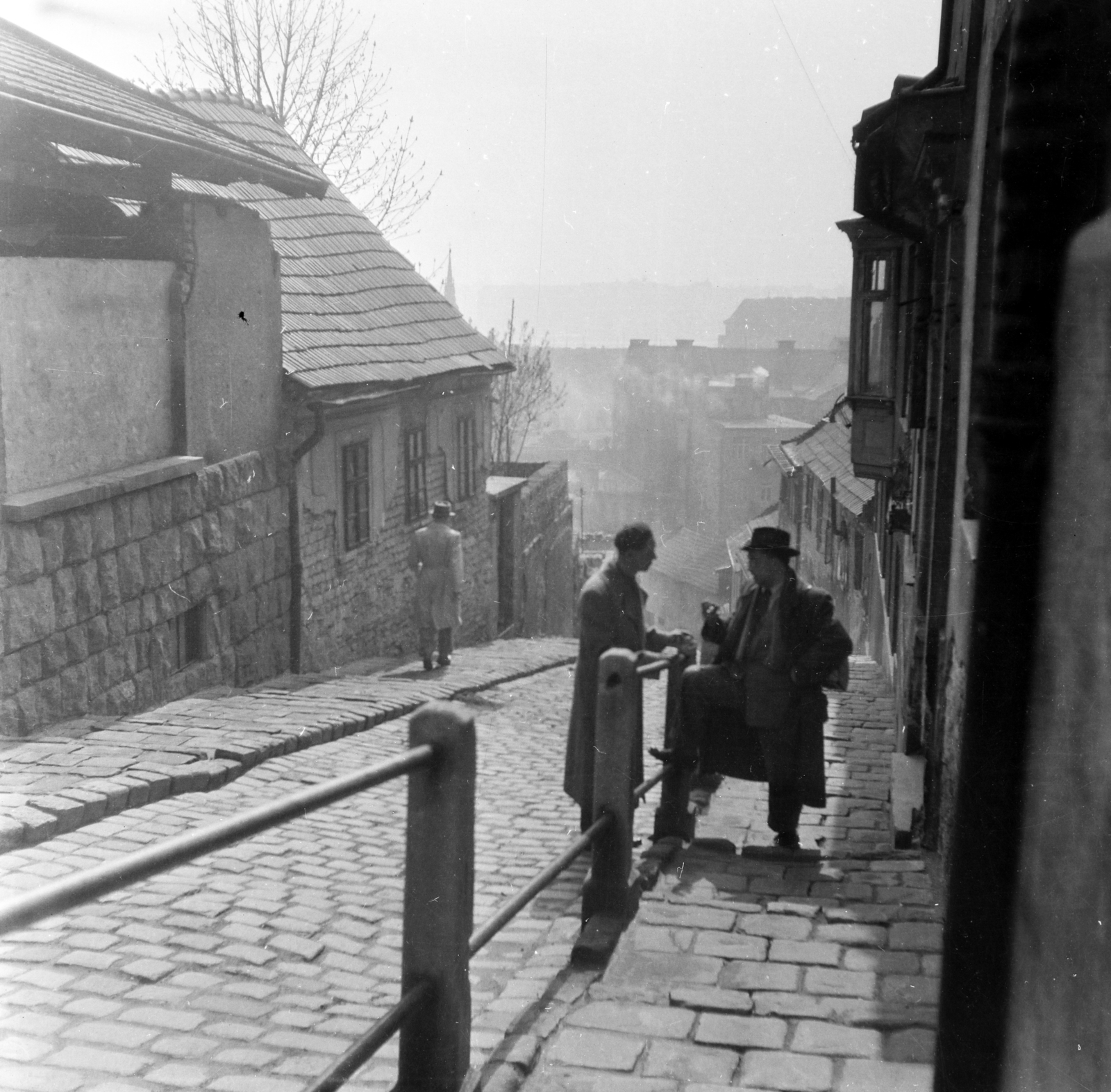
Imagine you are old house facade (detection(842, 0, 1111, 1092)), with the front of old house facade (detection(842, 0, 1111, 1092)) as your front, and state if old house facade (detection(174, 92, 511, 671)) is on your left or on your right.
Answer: on your right

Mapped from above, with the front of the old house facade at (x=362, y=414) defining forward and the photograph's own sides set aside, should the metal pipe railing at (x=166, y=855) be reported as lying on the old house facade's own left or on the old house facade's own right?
on the old house facade's own right

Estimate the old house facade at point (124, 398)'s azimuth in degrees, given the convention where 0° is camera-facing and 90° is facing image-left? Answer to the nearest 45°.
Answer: approximately 315°

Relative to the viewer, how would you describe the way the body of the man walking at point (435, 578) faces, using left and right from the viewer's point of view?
facing away from the viewer

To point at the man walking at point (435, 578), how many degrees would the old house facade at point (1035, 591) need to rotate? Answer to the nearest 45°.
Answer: approximately 45° to its right

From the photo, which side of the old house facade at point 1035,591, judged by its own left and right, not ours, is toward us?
left

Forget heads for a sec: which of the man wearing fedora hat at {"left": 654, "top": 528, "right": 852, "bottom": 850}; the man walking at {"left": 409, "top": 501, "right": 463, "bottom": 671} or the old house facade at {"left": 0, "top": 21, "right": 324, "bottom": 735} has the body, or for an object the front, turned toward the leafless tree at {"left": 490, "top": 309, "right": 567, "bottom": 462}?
the man walking

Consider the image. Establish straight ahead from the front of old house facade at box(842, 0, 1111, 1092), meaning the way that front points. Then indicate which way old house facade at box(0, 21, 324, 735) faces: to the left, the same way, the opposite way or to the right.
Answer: the opposite way

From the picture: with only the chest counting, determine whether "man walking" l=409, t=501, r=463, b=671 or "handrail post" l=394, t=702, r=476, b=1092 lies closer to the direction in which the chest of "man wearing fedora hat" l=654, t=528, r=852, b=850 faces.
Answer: the handrail post

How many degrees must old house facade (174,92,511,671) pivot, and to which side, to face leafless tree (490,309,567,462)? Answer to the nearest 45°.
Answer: approximately 135° to its left

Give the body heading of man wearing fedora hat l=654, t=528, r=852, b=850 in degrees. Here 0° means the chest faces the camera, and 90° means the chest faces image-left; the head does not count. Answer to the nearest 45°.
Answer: approximately 45°

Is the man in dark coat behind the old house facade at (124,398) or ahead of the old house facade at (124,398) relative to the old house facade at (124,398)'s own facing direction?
ahead

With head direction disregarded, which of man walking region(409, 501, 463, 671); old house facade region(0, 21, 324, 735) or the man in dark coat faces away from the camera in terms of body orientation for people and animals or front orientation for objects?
the man walking
